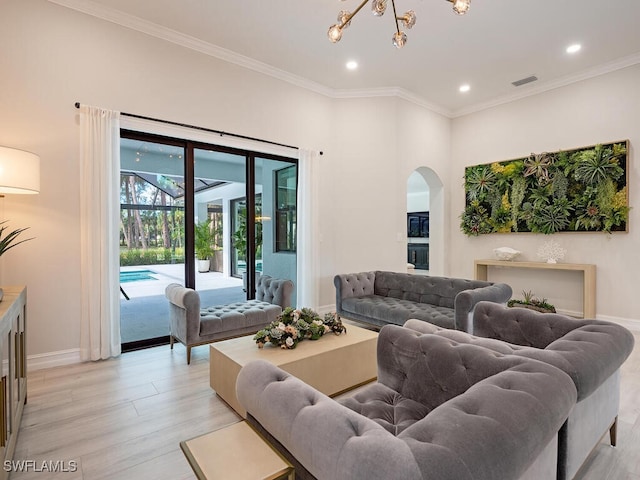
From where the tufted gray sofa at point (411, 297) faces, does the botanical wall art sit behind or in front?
behind

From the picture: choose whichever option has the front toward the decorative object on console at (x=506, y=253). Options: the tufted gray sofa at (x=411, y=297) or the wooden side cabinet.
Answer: the wooden side cabinet

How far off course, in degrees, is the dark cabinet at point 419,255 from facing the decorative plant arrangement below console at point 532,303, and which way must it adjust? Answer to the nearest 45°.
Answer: approximately 45° to its left

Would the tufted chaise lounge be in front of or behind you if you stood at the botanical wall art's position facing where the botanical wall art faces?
in front

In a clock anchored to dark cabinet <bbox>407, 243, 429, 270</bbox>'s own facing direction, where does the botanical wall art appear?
The botanical wall art is roughly at 10 o'clock from the dark cabinet.

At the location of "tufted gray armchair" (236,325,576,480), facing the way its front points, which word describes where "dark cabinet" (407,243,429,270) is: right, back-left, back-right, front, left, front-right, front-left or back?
front-right

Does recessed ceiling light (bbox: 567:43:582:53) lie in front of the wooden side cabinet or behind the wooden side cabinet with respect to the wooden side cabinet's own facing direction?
in front

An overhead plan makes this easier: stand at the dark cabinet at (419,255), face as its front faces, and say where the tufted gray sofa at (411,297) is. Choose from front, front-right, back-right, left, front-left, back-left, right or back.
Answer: front-left

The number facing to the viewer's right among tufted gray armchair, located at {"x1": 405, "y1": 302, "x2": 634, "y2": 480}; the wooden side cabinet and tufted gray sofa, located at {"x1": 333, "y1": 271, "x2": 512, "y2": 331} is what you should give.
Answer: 1

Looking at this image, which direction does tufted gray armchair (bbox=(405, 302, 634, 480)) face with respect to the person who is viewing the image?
facing away from the viewer and to the left of the viewer

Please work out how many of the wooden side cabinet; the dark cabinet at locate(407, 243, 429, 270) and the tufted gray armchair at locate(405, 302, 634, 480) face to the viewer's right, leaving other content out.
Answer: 1

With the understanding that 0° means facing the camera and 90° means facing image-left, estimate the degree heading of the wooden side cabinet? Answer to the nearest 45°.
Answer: approximately 270°

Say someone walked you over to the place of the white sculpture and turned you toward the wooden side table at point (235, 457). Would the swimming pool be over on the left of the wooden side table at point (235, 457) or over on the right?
right
